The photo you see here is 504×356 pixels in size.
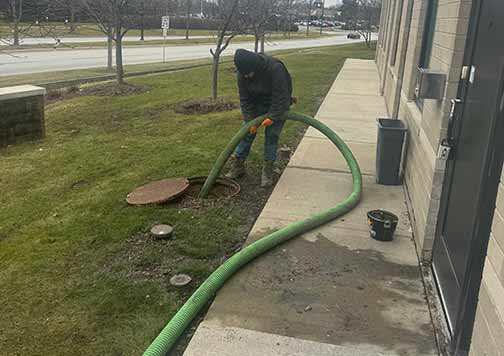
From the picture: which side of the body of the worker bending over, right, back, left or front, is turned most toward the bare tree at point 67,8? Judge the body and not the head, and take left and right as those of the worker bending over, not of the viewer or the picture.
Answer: right

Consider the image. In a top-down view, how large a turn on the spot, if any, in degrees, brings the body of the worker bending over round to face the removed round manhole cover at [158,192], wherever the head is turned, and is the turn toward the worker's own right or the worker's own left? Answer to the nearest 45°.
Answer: approximately 45° to the worker's own right

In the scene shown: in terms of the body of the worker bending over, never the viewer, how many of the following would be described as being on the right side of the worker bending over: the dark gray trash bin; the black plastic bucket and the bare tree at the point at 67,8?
1

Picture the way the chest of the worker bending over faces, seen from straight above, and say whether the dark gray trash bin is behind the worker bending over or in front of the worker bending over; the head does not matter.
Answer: behind

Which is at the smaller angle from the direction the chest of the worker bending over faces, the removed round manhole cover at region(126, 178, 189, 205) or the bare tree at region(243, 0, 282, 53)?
the removed round manhole cover

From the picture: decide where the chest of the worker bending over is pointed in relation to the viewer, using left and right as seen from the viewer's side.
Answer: facing the viewer and to the left of the viewer

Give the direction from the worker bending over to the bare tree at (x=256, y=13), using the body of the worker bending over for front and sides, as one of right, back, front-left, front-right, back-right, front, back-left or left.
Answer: back-right

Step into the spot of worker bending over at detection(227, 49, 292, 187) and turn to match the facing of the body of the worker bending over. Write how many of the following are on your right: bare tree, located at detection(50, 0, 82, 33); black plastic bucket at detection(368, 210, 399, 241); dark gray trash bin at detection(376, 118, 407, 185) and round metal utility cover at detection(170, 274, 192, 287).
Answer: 1

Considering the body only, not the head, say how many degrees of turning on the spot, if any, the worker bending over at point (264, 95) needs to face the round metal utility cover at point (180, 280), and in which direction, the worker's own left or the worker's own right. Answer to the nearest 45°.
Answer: approximately 45° to the worker's own left

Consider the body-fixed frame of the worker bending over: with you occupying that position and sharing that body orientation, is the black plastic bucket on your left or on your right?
on your left

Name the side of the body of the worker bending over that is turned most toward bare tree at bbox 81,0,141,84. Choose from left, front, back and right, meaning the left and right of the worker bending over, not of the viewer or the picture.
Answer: right

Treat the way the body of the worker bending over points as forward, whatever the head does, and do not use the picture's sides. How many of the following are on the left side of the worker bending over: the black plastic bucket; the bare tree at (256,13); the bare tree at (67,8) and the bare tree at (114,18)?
1
